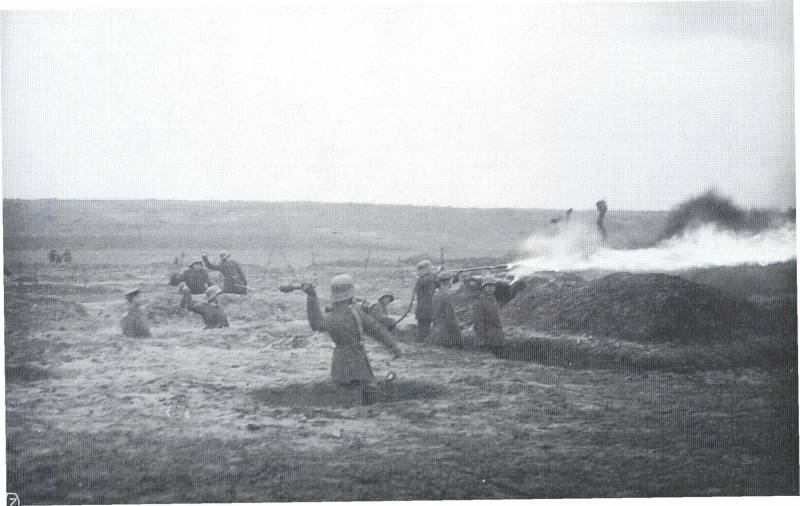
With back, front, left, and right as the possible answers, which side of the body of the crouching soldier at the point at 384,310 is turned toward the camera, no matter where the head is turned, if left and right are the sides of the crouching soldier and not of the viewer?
right

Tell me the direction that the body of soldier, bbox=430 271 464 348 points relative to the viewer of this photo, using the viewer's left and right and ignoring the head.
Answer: facing away from the viewer and to the right of the viewer

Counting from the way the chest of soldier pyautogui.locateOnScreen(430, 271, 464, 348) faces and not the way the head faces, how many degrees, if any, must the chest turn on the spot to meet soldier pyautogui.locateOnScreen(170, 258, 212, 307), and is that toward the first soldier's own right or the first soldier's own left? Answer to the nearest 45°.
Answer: approximately 135° to the first soldier's own left

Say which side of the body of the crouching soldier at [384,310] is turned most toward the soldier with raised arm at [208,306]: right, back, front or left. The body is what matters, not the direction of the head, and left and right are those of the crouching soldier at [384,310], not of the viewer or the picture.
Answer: back

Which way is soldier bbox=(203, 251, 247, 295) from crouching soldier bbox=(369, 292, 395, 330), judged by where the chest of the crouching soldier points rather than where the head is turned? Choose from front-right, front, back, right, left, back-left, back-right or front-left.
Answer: back
